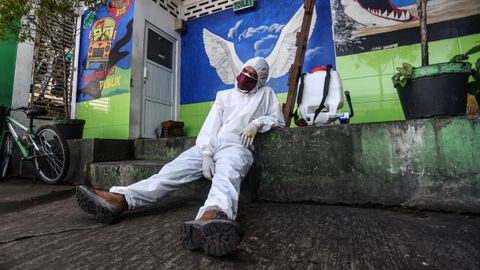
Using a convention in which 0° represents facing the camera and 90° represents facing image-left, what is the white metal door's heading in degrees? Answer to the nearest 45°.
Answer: approximately 315°

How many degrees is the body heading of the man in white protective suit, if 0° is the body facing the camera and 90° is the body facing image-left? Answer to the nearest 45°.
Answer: approximately 45°

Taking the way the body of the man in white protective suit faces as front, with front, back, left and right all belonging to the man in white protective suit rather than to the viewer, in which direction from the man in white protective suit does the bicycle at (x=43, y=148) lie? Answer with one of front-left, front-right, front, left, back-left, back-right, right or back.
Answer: right

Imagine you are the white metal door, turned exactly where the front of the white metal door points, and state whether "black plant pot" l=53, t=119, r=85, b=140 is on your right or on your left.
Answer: on your right

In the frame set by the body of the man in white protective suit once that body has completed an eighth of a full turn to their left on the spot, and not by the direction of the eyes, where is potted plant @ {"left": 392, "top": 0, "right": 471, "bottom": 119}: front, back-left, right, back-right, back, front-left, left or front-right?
left

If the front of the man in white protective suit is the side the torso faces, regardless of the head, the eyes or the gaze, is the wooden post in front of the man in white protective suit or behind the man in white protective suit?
behind

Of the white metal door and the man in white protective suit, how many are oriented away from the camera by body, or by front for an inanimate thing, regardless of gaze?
0

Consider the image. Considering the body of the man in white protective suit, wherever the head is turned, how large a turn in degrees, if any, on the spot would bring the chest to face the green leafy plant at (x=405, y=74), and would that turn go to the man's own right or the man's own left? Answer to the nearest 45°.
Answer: approximately 135° to the man's own left
